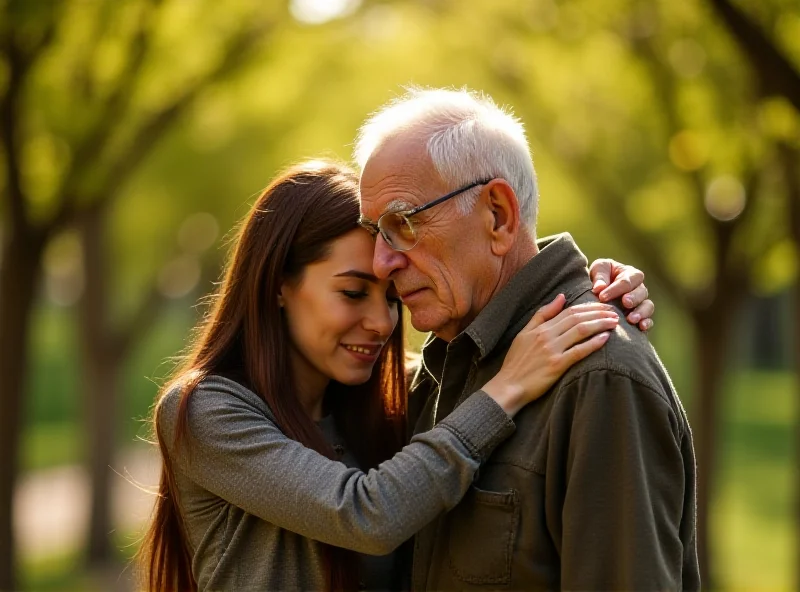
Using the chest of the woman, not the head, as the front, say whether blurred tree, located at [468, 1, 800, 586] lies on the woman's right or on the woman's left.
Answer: on the woman's left

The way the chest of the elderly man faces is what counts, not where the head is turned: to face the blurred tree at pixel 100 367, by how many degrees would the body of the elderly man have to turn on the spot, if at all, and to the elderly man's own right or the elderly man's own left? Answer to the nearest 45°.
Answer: approximately 90° to the elderly man's own right

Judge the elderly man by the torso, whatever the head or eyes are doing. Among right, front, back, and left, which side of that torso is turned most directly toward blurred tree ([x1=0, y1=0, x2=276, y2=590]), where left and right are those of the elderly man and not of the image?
right

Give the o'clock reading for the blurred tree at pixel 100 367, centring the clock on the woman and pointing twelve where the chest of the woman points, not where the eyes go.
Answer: The blurred tree is roughly at 7 o'clock from the woman.

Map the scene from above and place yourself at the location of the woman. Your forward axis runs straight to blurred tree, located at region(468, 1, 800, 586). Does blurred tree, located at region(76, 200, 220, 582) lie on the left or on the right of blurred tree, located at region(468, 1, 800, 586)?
left

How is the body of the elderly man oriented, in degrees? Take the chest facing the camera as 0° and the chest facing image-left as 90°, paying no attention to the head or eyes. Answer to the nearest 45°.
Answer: approximately 45°

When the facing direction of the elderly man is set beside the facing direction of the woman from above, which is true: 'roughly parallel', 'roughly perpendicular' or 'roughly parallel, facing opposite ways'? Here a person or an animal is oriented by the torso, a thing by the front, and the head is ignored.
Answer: roughly perpendicular

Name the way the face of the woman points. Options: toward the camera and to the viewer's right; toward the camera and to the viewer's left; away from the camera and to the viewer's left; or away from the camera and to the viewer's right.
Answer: toward the camera and to the viewer's right

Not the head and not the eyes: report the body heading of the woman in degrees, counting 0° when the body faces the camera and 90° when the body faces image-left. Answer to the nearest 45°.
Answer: approximately 315°
